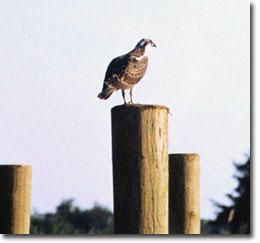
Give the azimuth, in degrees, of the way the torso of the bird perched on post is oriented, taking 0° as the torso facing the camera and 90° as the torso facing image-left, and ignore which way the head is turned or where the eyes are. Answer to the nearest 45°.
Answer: approximately 270°
